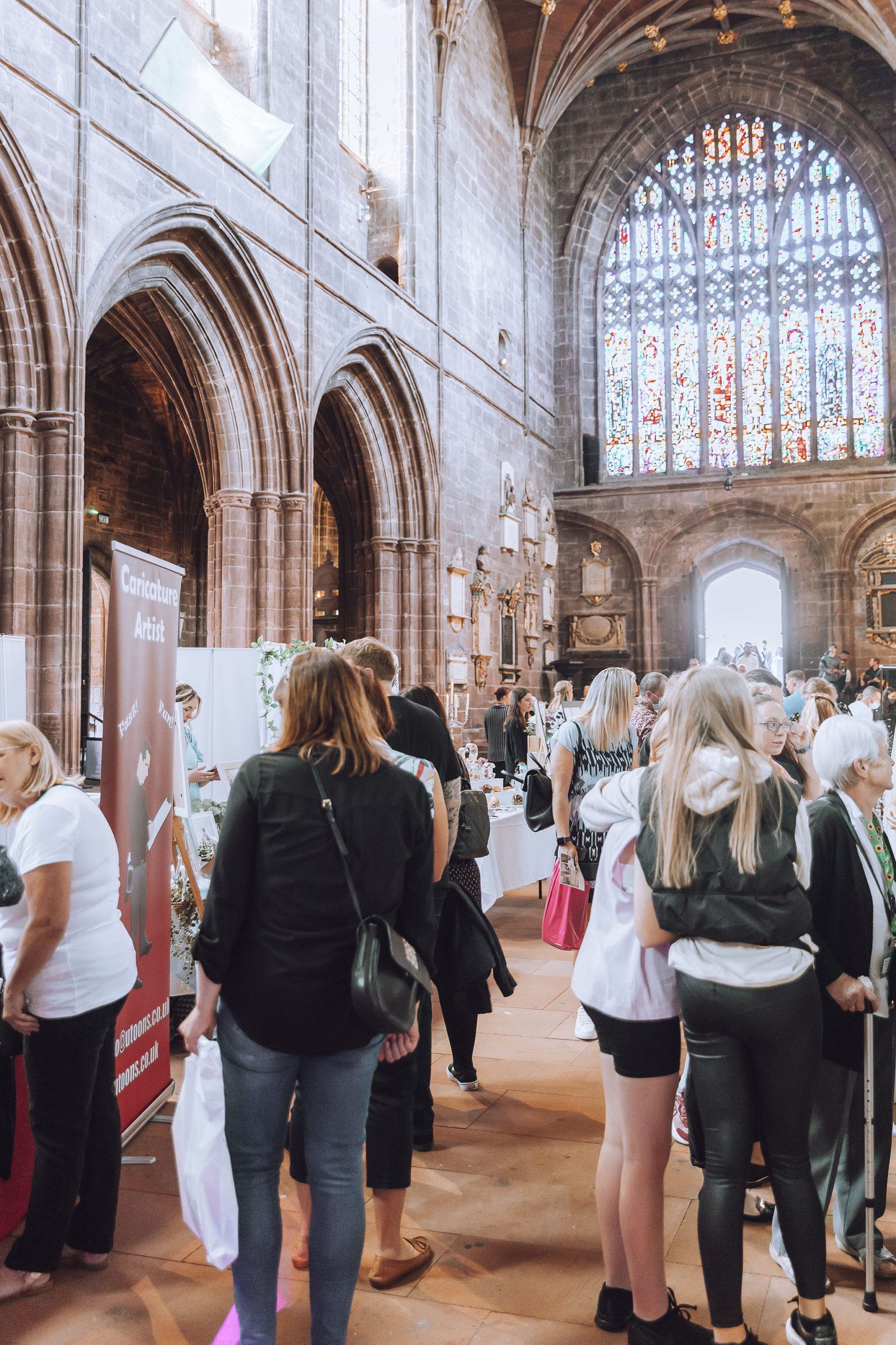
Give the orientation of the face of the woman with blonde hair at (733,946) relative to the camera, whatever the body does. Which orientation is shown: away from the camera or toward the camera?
away from the camera

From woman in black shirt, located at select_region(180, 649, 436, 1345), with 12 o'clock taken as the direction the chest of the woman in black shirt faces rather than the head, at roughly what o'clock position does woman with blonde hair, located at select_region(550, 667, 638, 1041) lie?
The woman with blonde hair is roughly at 1 o'clock from the woman in black shirt.

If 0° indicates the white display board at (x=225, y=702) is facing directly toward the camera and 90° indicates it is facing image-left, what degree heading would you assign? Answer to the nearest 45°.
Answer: approximately 0°

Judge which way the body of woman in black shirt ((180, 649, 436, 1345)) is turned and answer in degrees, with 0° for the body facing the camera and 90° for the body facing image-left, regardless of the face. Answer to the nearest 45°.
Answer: approximately 180°

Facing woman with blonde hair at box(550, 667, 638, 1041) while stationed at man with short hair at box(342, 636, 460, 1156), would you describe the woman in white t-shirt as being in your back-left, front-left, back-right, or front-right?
back-left
